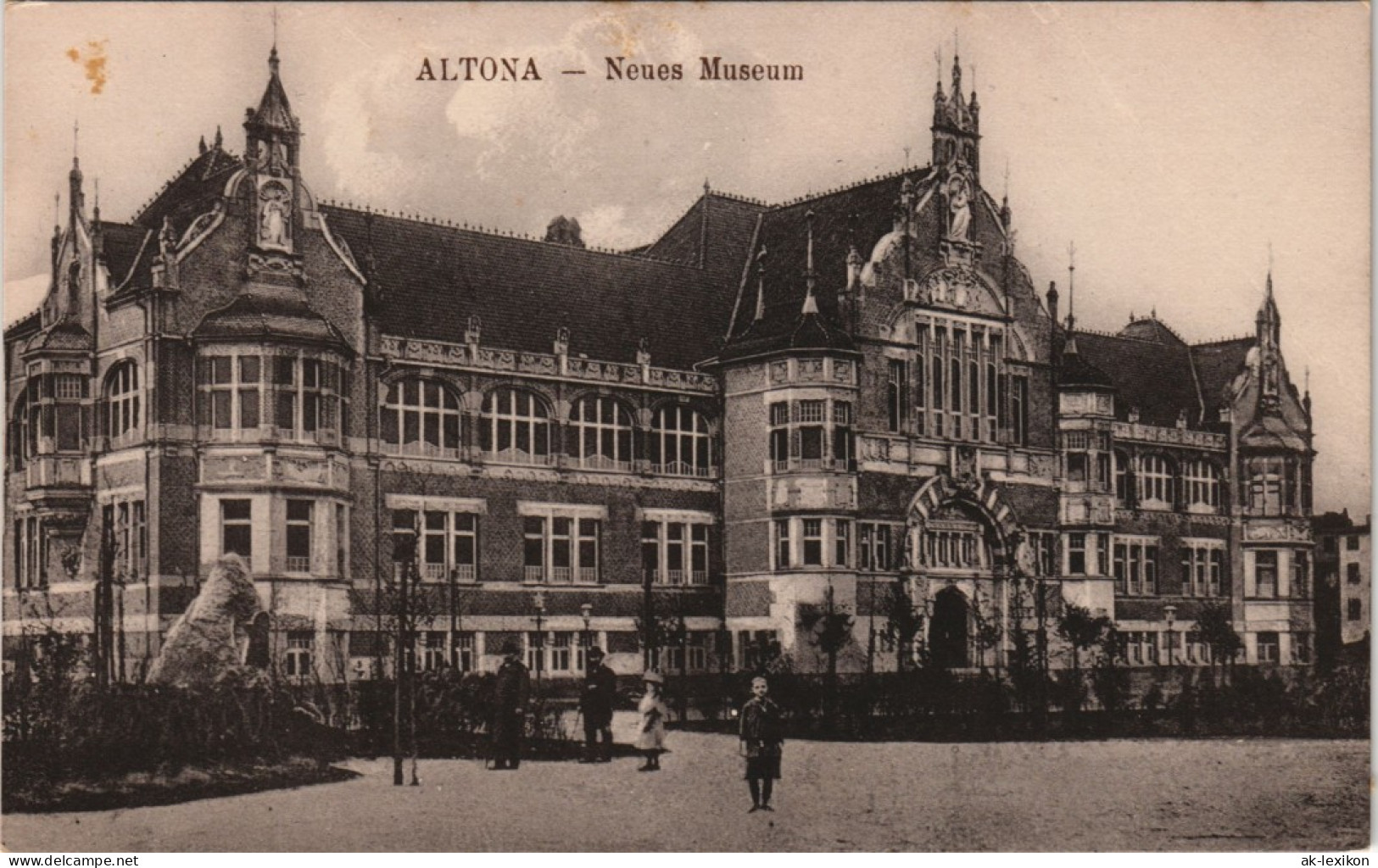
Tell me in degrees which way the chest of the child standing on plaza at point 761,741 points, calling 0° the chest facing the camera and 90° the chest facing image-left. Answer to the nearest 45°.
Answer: approximately 0°

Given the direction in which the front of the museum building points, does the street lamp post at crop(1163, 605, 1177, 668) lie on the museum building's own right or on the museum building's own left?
on the museum building's own left

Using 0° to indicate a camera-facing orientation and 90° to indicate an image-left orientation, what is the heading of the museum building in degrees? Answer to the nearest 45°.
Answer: approximately 315°

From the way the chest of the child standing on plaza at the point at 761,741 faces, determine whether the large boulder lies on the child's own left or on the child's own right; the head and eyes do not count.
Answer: on the child's own right
